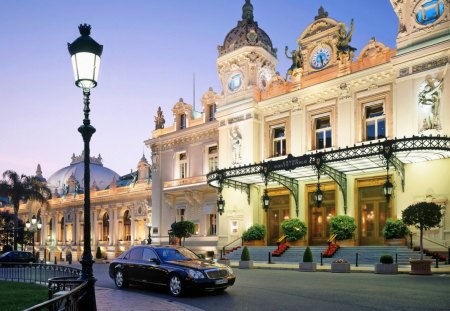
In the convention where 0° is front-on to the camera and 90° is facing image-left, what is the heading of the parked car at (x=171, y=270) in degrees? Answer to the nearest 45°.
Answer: approximately 315°

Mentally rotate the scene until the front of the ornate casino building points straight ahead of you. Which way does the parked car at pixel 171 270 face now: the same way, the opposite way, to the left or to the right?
to the left

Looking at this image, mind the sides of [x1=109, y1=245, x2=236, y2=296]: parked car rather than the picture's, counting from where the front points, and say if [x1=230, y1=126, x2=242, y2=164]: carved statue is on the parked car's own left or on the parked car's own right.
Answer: on the parked car's own left

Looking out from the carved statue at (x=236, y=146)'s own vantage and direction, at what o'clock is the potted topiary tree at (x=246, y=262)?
The potted topiary tree is roughly at 12 o'clock from the carved statue.

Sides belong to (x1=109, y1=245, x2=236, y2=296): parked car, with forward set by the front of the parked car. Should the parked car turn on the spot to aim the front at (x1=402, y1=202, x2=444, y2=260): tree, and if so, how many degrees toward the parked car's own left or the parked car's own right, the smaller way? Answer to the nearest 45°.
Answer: approximately 90° to the parked car's own left

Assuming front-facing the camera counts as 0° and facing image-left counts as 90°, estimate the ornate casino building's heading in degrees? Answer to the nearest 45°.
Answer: approximately 45°
